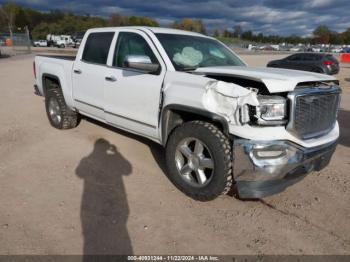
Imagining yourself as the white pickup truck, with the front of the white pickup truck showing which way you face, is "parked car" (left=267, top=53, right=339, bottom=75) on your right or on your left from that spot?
on your left

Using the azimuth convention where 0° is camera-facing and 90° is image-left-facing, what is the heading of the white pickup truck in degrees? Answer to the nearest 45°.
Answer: approximately 315°

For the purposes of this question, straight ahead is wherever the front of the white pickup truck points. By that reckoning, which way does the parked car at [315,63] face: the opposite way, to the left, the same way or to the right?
the opposite way

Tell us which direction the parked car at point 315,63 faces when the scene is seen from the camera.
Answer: facing away from the viewer and to the left of the viewer

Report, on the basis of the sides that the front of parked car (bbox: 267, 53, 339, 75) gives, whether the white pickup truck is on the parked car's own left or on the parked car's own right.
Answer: on the parked car's own left
